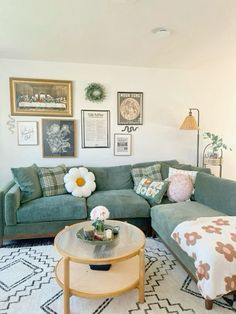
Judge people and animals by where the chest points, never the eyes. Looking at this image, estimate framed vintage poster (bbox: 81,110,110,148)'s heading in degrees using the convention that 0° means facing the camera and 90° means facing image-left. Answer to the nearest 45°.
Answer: approximately 0°

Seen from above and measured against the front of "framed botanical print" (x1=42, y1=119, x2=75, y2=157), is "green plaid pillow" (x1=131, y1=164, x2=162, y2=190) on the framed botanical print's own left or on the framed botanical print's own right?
on the framed botanical print's own left

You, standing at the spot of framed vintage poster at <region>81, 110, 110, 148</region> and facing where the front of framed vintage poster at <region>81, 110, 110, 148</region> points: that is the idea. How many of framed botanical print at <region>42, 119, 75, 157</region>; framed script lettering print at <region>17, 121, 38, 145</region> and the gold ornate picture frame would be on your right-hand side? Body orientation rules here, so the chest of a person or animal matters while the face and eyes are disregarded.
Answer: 3

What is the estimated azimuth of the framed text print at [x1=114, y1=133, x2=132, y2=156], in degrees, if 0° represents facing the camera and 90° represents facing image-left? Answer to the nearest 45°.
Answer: approximately 0°

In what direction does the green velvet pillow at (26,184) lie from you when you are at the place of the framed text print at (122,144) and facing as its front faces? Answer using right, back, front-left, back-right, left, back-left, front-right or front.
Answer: front-right

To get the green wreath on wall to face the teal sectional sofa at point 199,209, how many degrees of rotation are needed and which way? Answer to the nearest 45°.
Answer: approximately 45° to its left

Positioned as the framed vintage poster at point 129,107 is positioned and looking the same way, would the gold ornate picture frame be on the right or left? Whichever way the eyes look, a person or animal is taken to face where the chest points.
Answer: on its right

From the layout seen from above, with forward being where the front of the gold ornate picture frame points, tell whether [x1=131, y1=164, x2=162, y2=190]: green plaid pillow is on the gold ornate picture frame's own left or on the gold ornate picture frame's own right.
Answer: on the gold ornate picture frame's own left

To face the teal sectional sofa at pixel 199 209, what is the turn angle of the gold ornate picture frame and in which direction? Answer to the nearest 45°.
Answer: approximately 45° to its left

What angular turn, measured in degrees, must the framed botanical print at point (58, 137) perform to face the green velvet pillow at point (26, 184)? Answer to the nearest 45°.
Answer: approximately 45° to its right
